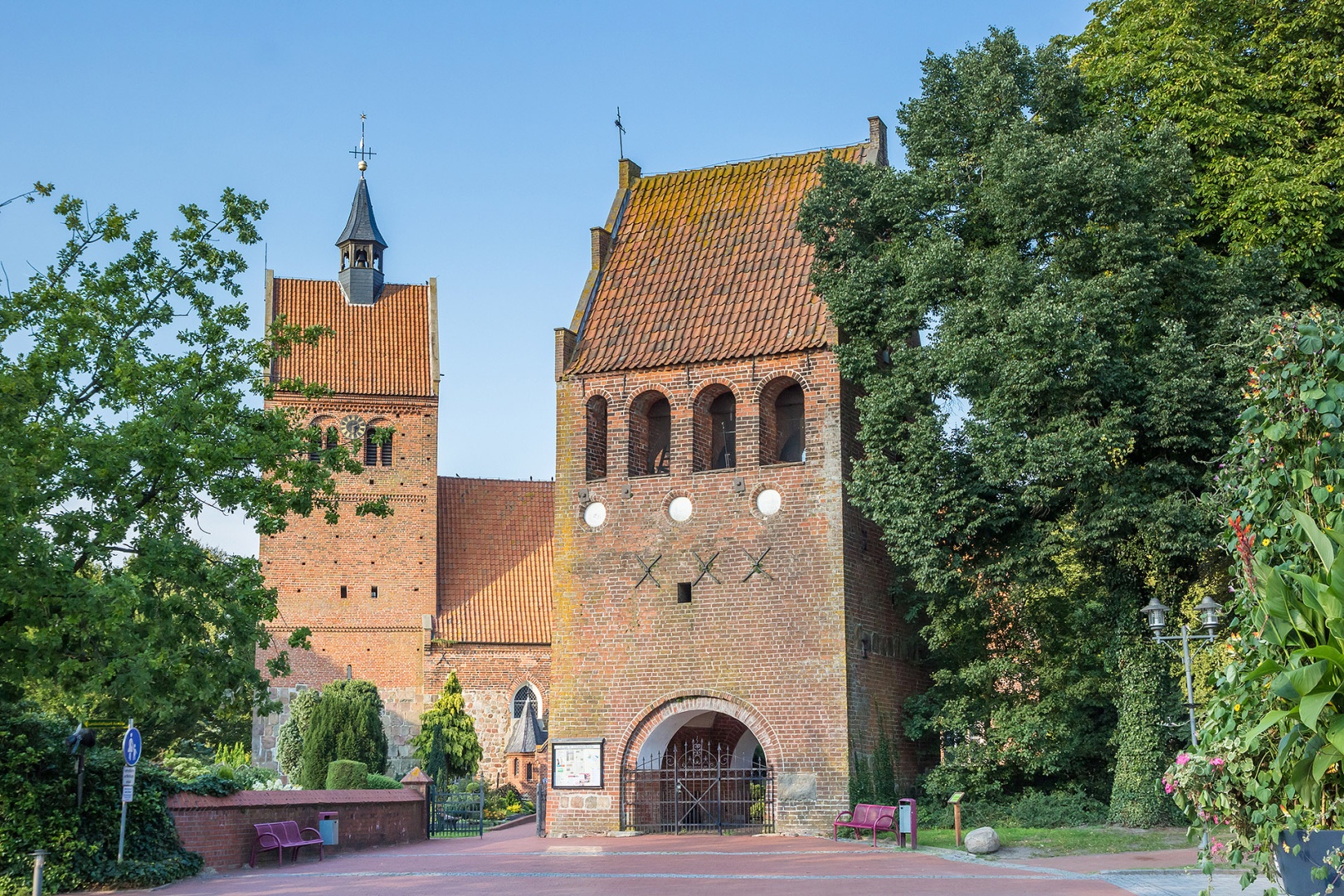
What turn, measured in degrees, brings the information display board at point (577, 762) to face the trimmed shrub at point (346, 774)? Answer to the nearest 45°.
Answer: approximately 135° to its right

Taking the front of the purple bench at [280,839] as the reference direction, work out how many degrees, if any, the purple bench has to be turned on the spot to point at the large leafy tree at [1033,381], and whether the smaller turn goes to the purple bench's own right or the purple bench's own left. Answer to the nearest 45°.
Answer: approximately 45° to the purple bench's own left

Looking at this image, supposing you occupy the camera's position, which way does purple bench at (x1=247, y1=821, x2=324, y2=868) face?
facing the viewer and to the right of the viewer

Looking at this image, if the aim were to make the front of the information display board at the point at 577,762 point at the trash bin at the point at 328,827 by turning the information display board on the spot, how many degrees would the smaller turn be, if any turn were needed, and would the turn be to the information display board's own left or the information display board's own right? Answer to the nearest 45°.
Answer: approximately 45° to the information display board's own right

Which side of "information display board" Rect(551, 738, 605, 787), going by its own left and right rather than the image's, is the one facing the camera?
front

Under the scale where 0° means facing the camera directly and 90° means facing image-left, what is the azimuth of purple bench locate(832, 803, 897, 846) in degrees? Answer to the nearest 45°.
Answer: approximately 45°

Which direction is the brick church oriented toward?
toward the camera

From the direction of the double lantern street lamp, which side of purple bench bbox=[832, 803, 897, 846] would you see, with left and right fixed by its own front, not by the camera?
left

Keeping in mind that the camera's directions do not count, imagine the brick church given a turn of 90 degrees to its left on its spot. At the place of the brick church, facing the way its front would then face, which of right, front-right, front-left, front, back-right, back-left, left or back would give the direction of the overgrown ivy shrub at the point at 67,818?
back-right

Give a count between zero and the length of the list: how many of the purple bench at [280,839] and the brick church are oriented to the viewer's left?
0

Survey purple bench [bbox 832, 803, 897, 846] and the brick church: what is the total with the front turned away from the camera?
0

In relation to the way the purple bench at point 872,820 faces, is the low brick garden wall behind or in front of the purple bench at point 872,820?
in front

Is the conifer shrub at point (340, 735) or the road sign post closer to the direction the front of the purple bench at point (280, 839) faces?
the road sign post
